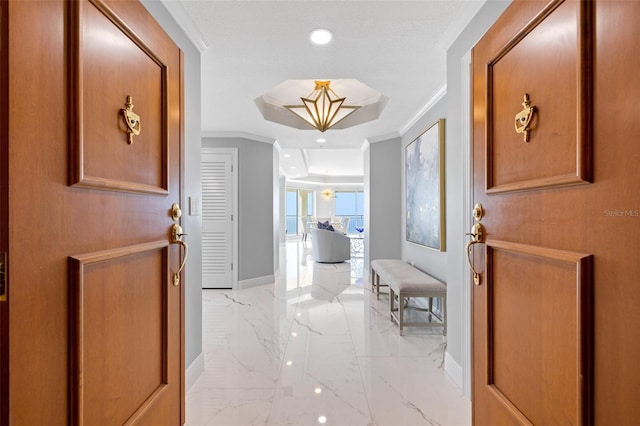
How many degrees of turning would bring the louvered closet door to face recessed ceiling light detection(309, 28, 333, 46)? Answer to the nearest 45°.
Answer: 0° — it already faces it

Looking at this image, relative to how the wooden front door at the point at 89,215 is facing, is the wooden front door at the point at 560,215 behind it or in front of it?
in front

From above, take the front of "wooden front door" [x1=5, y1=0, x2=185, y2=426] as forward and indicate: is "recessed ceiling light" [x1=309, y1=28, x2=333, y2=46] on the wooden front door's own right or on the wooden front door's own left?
on the wooden front door's own left

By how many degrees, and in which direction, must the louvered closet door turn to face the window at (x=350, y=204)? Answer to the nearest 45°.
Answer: approximately 135° to its left

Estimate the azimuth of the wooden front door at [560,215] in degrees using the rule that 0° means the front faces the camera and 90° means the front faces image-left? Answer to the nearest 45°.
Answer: approximately 45°

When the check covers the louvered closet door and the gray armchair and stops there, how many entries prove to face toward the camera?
1

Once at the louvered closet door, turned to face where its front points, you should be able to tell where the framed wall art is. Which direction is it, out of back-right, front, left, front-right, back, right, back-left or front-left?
front-left

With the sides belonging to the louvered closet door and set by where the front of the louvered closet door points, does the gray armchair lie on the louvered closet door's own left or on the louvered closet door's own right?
on the louvered closet door's own left

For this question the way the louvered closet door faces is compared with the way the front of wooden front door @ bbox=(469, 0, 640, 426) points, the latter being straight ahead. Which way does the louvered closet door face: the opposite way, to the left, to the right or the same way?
to the left

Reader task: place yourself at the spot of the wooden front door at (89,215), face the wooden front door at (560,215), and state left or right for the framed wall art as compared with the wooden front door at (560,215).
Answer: left
